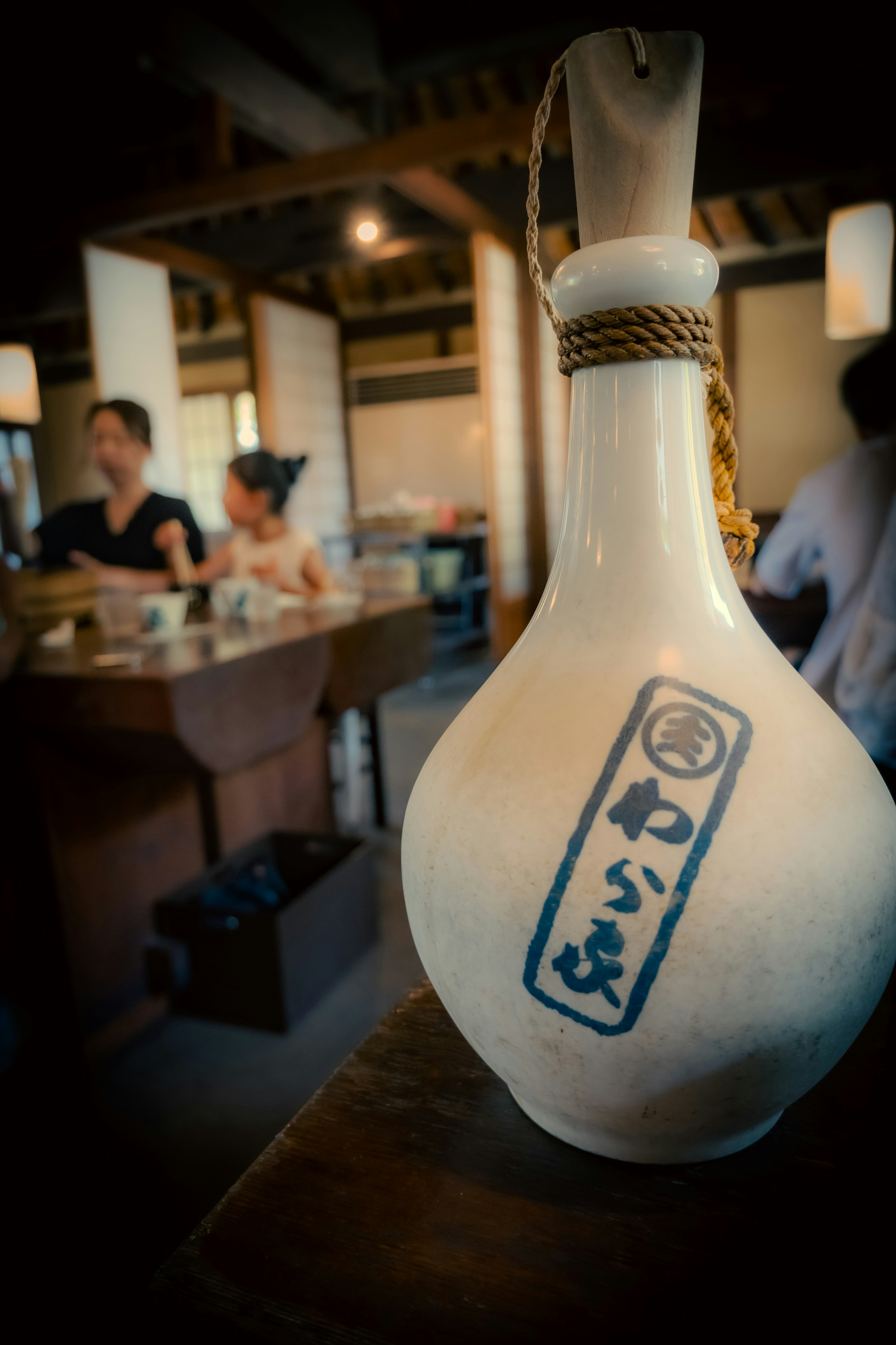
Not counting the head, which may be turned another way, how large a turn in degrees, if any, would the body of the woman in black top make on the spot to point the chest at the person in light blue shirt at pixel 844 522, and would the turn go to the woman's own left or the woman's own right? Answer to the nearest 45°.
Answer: approximately 45° to the woman's own left

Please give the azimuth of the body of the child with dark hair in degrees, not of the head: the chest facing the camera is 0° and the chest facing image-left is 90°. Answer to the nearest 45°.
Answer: approximately 45°

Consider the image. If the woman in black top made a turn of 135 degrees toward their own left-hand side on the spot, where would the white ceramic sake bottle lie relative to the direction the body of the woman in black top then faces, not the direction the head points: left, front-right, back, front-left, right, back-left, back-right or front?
back-right

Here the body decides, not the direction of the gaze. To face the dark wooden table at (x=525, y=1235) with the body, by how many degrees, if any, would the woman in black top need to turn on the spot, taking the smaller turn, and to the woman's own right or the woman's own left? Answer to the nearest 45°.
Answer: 0° — they already face it

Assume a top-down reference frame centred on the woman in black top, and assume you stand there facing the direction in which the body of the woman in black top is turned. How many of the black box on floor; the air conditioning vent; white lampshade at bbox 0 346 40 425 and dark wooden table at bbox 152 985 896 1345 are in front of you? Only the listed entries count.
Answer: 2

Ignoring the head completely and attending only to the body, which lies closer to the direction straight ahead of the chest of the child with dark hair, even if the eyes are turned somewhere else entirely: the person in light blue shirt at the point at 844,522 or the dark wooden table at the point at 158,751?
the dark wooden table

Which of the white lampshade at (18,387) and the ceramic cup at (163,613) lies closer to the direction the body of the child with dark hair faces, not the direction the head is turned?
the ceramic cup

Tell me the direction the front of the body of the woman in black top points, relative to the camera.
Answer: toward the camera

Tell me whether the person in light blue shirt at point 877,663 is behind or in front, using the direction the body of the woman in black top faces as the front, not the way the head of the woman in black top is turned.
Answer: in front

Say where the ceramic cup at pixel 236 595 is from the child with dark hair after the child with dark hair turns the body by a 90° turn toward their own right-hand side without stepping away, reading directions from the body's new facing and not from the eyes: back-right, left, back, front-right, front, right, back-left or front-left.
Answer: back-left

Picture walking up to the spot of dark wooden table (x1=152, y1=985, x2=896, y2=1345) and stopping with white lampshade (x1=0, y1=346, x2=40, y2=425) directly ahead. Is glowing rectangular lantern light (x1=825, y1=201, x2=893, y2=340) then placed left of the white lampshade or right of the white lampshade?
right

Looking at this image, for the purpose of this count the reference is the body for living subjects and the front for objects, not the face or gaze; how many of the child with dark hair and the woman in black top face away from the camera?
0

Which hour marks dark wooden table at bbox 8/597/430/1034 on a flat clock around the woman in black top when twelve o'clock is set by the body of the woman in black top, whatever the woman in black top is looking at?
The dark wooden table is roughly at 12 o'clock from the woman in black top.

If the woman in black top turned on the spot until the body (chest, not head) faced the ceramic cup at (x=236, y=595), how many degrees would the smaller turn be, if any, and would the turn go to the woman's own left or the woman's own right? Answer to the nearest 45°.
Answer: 0° — they already face it

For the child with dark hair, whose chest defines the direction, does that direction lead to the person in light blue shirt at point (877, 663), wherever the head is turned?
no
